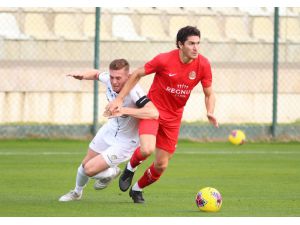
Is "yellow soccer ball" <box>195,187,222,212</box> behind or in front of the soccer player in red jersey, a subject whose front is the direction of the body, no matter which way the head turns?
in front

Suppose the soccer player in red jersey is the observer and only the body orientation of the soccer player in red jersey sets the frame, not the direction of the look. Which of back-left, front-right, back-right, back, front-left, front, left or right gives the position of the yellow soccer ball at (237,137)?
back-left
